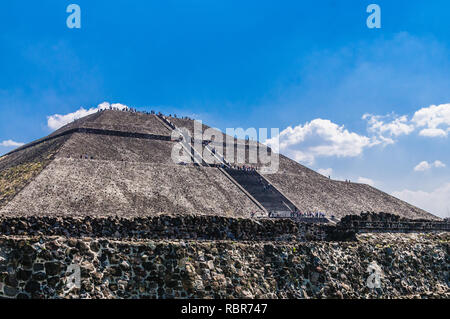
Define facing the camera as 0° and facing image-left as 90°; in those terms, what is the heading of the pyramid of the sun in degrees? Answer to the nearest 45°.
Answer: approximately 315°

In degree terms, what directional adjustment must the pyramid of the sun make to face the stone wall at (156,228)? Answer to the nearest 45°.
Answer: approximately 45° to its right

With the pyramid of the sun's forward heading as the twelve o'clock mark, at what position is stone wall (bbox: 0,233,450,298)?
The stone wall is roughly at 1 o'clock from the pyramid of the sun.

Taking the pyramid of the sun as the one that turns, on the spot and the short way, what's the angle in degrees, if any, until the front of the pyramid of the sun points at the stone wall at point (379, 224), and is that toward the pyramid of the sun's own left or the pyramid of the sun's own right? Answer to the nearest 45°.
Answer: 0° — it already faces it
